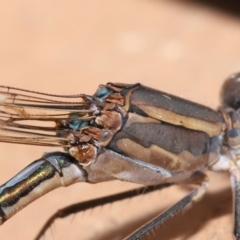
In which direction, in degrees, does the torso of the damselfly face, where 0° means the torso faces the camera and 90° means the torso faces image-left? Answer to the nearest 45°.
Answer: approximately 270°
